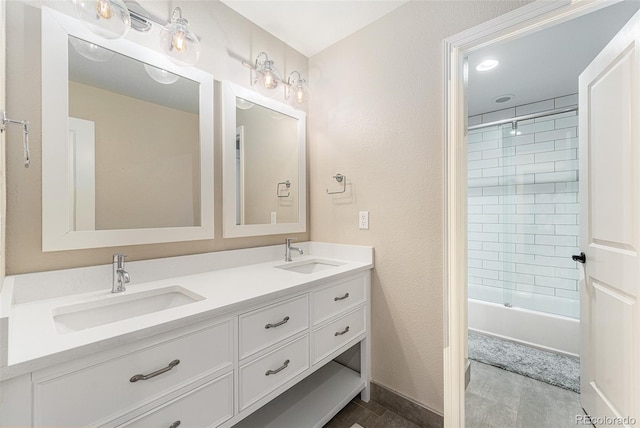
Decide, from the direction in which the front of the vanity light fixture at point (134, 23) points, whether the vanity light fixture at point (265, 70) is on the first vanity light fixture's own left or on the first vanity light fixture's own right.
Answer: on the first vanity light fixture's own left

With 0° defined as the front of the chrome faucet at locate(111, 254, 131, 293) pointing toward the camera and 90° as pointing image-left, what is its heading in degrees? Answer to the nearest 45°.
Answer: approximately 315°

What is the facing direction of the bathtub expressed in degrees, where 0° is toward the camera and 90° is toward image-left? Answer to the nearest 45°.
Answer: approximately 45°

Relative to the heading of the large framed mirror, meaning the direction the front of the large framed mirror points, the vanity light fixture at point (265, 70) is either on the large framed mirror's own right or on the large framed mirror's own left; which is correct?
on the large framed mirror's own left

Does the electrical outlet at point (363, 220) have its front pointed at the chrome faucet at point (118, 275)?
yes

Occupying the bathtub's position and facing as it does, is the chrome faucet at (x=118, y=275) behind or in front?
in front

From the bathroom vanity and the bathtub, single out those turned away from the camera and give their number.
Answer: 0

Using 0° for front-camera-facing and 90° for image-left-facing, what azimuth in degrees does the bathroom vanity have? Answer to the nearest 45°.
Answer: approximately 315°

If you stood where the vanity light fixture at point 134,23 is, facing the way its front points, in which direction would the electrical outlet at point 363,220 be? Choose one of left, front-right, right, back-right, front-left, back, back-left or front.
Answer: front-left
